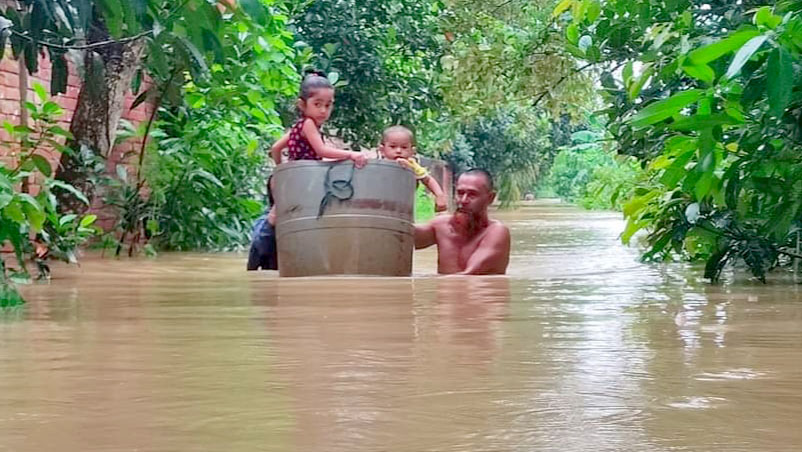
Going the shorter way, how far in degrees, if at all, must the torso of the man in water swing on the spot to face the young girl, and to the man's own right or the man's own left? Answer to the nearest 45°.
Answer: approximately 45° to the man's own right

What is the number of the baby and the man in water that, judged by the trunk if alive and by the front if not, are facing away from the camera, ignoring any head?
0

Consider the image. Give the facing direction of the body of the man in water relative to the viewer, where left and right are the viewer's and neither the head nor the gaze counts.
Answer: facing the viewer and to the left of the viewer

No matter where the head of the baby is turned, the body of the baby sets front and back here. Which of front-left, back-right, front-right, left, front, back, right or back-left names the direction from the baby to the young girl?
right

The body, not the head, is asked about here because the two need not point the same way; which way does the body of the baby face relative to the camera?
toward the camera

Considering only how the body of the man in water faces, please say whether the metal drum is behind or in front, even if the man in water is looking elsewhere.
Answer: in front
